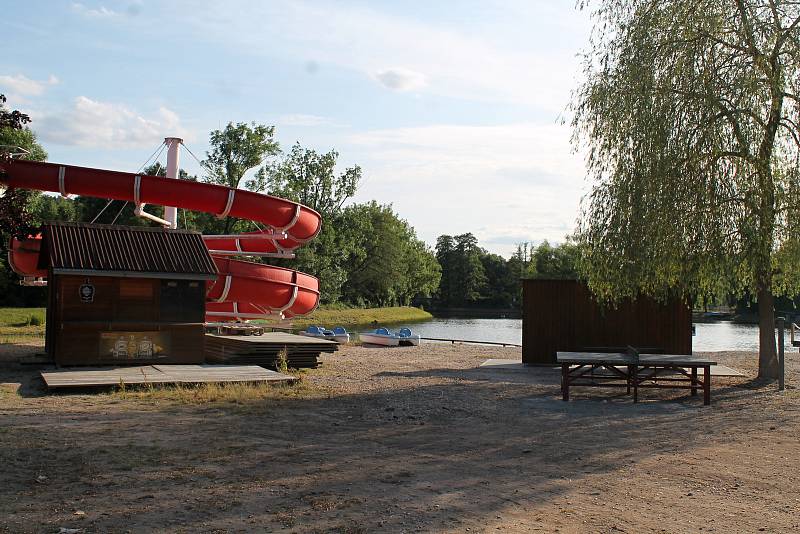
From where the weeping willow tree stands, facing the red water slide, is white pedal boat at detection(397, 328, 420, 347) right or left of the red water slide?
right

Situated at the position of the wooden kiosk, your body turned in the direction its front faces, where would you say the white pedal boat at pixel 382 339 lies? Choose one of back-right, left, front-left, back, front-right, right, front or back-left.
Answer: back-left

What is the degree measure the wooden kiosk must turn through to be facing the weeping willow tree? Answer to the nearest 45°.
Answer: approximately 45° to its left

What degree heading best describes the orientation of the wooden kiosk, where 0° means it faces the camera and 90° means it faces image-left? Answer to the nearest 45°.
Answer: approximately 0°

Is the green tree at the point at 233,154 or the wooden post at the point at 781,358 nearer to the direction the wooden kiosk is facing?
the wooden post

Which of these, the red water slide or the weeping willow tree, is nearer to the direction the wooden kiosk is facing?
the weeping willow tree

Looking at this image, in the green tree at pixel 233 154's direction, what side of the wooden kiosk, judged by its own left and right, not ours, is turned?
back

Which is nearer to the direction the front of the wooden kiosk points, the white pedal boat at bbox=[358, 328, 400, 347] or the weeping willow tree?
the weeping willow tree

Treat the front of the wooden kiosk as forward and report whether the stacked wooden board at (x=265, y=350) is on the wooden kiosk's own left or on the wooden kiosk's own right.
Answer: on the wooden kiosk's own left

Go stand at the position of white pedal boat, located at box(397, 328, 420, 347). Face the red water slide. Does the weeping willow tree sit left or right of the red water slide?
left
